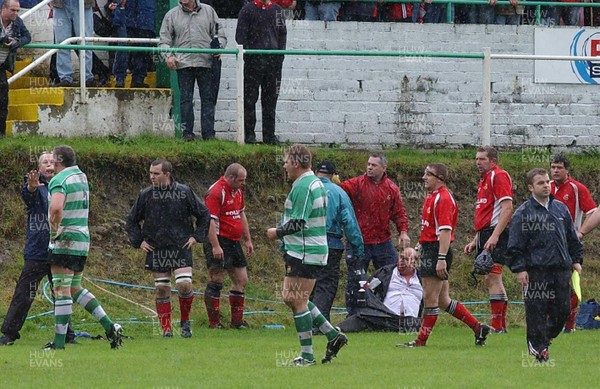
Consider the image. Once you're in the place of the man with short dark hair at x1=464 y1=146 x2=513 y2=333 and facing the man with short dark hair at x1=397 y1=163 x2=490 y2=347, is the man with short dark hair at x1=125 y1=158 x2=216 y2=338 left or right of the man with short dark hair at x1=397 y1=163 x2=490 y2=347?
right

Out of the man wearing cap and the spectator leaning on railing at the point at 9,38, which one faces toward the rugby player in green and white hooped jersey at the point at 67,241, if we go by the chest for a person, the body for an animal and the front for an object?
the spectator leaning on railing

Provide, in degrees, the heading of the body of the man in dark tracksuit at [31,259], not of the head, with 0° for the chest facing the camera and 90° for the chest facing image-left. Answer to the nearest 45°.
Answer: approximately 315°

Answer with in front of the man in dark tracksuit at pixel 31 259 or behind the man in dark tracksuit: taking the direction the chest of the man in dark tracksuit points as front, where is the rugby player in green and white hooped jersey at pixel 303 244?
in front

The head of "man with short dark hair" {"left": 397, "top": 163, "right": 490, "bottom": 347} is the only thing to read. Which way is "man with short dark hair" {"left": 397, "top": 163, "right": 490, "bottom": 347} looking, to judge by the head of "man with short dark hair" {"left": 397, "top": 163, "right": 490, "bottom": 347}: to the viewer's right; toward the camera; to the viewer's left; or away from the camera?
to the viewer's left

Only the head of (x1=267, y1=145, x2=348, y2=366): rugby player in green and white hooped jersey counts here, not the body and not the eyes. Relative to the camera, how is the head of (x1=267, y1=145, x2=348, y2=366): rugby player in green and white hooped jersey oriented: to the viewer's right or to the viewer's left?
to the viewer's left

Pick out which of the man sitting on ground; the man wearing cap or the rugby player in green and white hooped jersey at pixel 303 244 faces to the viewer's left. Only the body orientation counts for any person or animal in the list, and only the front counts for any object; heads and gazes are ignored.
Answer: the rugby player in green and white hooped jersey

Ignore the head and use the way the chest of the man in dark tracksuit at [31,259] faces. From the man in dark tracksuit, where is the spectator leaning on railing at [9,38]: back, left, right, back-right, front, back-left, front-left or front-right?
back-left

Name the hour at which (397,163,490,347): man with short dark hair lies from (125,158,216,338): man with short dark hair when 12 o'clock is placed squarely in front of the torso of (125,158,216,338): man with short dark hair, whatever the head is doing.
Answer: (397,163,490,347): man with short dark hair is roughly at 10 o'clock from (125,158,216,338): man with short dark hair.

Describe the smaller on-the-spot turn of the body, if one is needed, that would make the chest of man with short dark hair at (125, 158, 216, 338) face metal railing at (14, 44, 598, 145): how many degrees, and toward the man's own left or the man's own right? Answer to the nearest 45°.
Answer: approximately 135° to the man's own left

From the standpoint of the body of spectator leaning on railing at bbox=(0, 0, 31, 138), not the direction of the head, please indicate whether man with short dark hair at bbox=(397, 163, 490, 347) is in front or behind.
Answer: in front

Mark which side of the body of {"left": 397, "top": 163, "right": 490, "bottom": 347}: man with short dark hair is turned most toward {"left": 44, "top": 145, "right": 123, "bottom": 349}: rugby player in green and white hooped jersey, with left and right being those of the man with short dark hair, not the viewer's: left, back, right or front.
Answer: front

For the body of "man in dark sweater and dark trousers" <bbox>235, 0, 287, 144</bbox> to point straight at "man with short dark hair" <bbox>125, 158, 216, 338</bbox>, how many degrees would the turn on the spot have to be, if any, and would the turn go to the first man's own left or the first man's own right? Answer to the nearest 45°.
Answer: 0° — they already face them

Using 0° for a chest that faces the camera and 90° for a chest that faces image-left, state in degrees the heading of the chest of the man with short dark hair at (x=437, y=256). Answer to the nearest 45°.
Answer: approximately 90°
